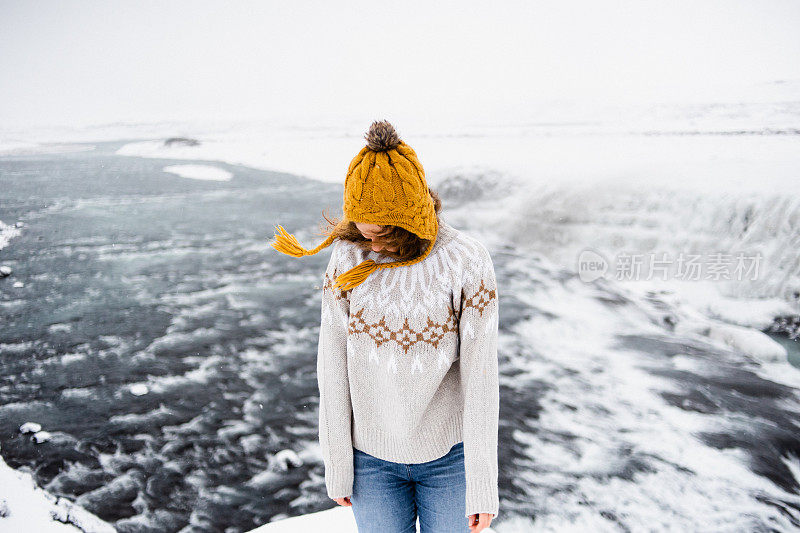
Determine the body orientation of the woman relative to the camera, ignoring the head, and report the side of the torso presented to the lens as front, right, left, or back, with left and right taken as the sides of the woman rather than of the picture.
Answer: front
